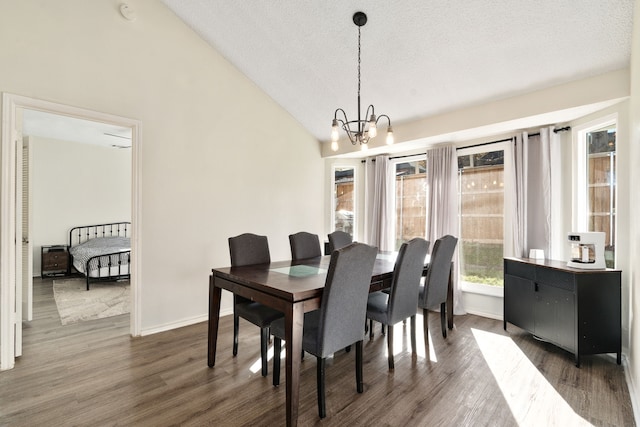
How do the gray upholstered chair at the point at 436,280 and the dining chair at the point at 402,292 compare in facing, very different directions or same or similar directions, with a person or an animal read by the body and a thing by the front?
same or similar directions

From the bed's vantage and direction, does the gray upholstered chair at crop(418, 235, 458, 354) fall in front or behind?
in front

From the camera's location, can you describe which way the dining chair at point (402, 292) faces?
facing away from the viewer and to the left of the viewer

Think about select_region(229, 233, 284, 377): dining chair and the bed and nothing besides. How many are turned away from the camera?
0

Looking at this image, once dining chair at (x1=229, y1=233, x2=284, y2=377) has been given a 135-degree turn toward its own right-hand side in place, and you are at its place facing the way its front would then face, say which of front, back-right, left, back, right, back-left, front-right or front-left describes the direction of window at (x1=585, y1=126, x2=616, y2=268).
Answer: back

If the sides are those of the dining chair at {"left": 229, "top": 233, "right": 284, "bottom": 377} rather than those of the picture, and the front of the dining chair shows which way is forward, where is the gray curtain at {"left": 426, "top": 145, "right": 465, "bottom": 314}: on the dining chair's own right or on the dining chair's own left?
on the dining chair's own left

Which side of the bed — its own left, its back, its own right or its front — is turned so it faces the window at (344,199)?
front

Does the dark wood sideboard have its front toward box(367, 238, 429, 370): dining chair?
yes

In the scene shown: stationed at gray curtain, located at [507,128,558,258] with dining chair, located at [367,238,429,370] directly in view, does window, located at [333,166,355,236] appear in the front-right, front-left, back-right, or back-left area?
front-right

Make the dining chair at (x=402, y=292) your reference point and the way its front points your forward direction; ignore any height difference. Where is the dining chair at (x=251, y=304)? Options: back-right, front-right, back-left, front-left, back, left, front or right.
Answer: front-left

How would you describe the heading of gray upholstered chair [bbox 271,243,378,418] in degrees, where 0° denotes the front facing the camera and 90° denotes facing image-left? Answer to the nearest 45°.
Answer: approximately 135°

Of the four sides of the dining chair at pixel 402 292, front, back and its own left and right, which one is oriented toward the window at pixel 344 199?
front

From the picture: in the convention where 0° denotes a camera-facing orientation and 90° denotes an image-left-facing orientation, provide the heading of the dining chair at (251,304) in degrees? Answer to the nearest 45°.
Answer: approximately 315°

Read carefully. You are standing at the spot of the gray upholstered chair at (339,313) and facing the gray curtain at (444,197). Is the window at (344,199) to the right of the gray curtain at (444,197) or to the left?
left

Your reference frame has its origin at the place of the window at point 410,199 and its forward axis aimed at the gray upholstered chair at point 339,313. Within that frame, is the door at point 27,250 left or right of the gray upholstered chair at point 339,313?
right

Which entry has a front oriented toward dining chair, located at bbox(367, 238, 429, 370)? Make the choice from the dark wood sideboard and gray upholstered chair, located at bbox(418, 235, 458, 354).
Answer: the dark wood sideboard

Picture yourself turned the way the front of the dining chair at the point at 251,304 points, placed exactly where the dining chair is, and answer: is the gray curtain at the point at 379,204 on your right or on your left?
on your left

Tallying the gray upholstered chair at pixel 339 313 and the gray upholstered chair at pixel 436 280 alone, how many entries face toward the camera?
0
